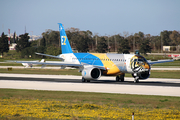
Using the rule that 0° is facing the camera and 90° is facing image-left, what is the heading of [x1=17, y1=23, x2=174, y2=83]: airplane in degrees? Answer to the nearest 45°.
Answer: approximately 315°
